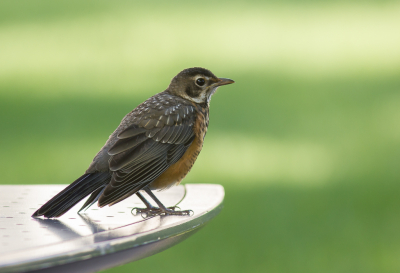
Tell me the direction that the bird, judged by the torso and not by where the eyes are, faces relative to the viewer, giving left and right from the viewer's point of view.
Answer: facing to the right of the viewer
